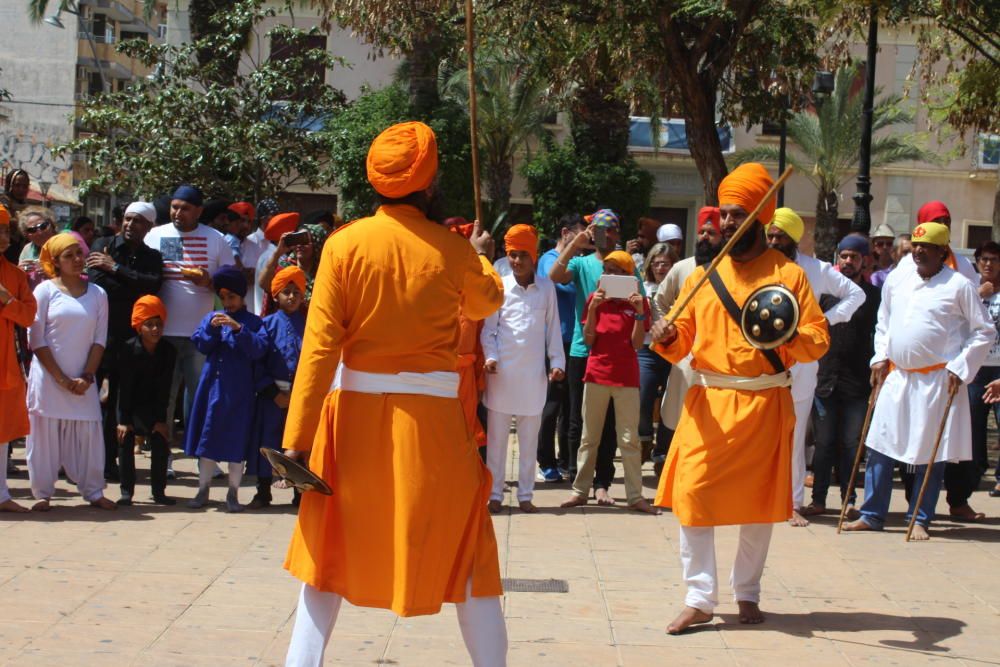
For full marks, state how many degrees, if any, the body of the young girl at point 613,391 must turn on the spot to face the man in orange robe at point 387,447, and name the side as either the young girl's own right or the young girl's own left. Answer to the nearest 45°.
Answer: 0° — they already face them

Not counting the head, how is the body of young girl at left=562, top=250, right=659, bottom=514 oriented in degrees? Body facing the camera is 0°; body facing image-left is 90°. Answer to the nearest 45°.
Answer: approximately 0°

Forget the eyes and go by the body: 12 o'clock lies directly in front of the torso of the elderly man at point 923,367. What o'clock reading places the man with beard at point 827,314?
The man with beard is roughly at 2 o'clock from the elderly man.

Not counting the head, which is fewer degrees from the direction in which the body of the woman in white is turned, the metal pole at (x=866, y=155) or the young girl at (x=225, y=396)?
the young girl

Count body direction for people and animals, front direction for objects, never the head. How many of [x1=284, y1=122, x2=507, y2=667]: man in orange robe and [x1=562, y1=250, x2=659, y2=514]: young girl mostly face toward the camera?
1

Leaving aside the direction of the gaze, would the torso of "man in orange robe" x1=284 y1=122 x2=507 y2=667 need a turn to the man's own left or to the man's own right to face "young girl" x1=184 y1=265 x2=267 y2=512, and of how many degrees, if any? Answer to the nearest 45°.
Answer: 0° — they already face them

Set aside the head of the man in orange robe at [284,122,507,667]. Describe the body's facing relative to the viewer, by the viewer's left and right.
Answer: facing away from the viewer

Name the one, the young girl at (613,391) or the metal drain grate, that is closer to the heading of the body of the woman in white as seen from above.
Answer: the metal drain grate

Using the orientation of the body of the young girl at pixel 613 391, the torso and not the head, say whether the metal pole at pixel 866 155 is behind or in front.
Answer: behind
